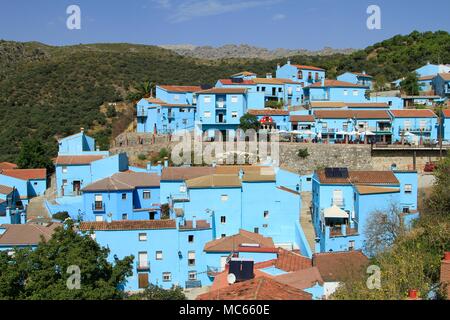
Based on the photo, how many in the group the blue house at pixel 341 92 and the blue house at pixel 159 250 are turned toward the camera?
2

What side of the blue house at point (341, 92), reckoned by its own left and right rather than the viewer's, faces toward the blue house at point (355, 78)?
back

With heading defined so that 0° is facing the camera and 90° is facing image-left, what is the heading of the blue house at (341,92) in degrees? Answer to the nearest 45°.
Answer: approximately 0°

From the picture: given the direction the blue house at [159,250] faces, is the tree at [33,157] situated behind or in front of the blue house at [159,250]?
behind

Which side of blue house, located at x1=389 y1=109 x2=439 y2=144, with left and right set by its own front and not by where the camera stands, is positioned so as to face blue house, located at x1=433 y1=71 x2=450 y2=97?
back

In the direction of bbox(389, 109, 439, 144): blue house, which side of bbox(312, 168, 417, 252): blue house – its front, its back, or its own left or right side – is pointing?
back

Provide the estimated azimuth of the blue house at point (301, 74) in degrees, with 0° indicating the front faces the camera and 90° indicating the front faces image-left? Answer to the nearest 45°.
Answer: approximately 315°
